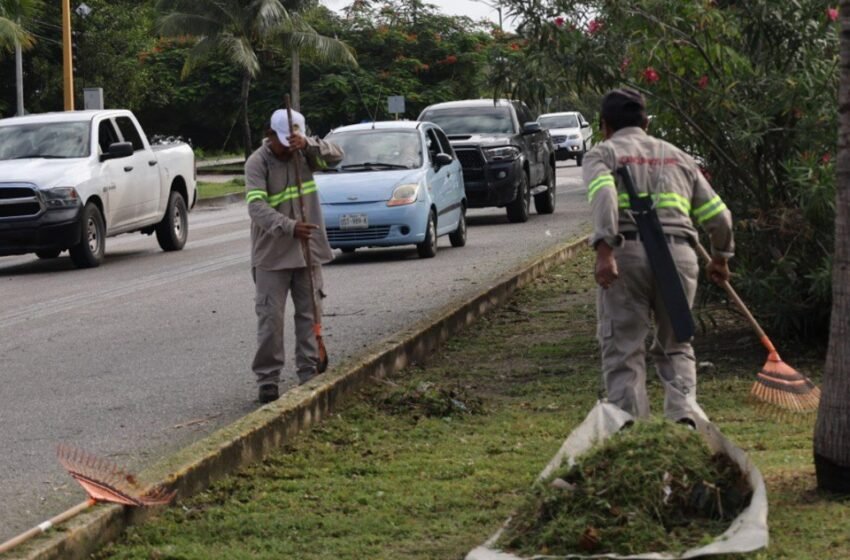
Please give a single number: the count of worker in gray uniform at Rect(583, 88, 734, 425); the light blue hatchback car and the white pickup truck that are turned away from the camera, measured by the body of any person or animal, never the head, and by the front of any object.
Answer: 1

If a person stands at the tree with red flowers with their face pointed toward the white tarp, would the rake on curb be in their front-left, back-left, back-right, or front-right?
front-right

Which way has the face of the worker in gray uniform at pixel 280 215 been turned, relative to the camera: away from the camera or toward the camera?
toward the camera

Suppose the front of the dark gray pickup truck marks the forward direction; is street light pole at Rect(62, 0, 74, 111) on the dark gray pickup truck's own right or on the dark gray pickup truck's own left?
on the dark gray pickup truck's own right

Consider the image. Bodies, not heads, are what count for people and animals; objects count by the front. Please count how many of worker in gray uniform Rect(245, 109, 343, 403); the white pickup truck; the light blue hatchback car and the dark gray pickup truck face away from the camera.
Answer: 0

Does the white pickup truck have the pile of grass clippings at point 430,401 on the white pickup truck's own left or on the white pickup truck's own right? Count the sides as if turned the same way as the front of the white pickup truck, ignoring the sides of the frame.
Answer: on the white pickup truck's own left

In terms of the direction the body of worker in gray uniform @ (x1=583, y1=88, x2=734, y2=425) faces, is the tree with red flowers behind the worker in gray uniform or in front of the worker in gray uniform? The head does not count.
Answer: in front

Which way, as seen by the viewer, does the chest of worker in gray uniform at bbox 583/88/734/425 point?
away from the camera

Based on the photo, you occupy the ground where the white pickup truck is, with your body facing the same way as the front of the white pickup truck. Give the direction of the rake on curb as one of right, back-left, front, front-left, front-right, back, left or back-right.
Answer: front-left

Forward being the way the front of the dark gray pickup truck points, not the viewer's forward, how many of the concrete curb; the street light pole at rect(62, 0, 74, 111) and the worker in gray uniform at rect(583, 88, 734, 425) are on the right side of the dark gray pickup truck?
1

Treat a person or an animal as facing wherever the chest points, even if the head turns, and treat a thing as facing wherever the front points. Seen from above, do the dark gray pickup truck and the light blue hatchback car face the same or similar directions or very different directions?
same or similar directions

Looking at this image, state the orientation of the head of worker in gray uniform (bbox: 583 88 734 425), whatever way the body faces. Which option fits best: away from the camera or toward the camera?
away from the camera

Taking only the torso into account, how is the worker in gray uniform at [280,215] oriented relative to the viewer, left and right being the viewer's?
facing the viewer and to the right of the viewer

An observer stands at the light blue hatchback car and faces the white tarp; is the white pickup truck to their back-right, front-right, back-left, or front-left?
back-right

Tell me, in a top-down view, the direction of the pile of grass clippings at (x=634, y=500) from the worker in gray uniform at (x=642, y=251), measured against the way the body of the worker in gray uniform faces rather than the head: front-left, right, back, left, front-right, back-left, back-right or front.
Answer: back
